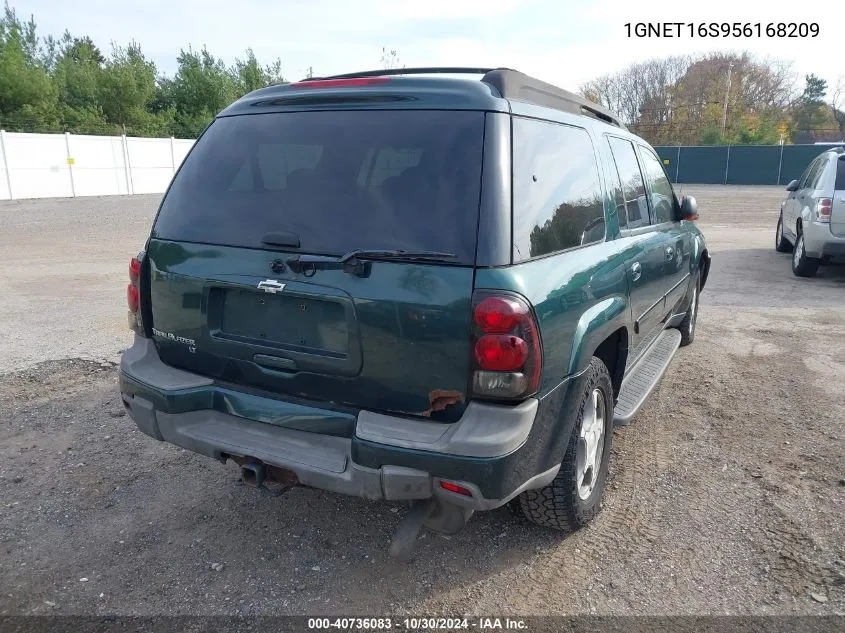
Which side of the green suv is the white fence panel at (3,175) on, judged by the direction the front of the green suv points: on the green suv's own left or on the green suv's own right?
on the green suv's own left

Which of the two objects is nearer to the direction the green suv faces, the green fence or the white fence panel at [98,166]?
the green fence

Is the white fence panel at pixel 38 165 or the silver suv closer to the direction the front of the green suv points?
the silver suv

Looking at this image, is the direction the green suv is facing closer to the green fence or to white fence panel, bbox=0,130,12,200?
the green fence

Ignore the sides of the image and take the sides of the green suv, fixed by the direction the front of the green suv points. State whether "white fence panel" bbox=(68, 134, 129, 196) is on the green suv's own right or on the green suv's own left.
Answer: on the green suv's own left

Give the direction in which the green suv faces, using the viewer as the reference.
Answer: facing away from the viewer and to the right of the viewer

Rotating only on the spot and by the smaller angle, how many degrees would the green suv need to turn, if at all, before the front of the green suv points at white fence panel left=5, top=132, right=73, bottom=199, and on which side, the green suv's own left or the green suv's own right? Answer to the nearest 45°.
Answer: approximately 90° to the green suv's own left

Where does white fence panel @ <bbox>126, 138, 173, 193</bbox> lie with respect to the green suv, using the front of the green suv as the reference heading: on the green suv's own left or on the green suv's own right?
on the green suv's own left

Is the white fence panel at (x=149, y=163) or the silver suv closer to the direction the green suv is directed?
the silver suv
